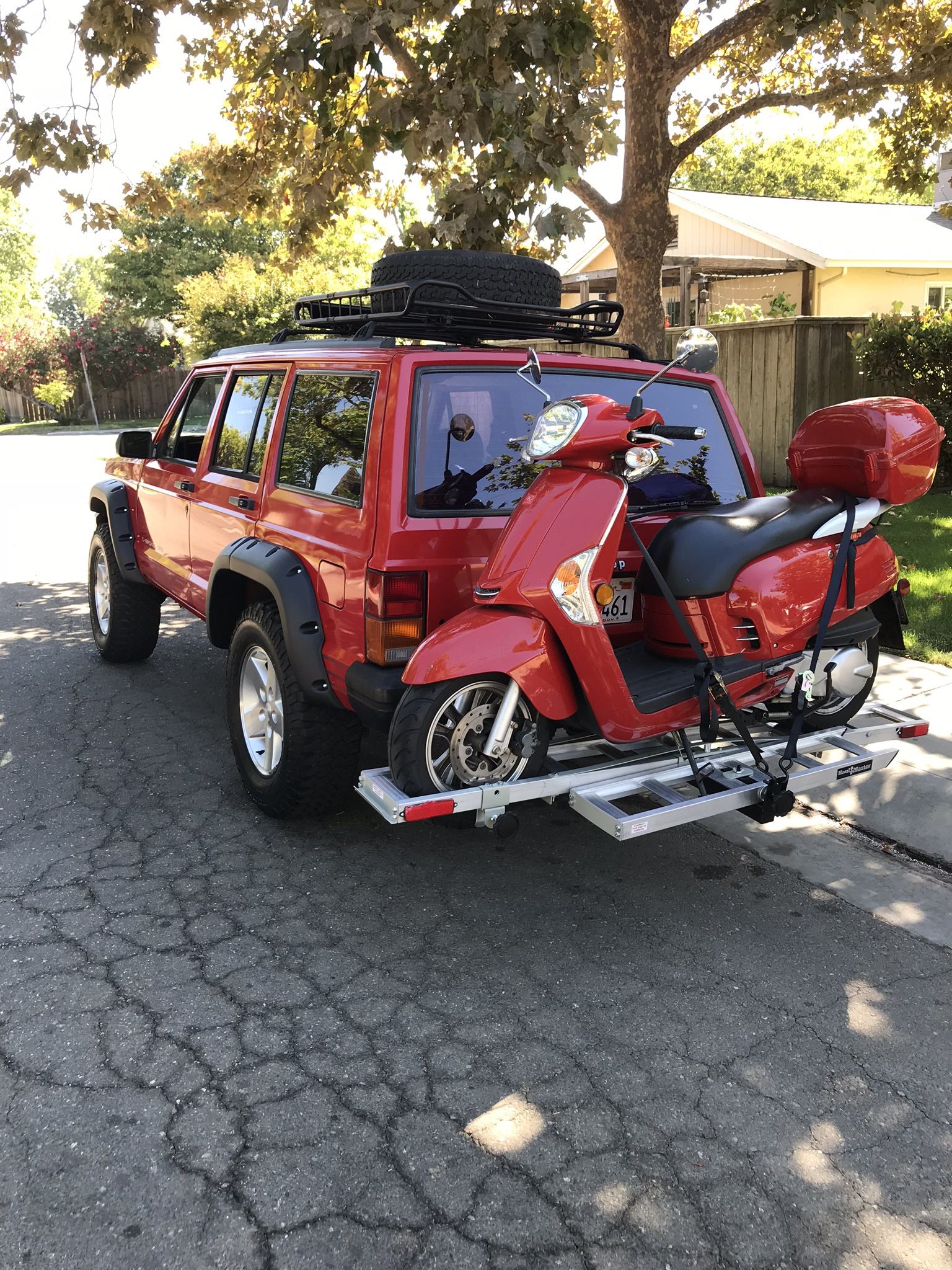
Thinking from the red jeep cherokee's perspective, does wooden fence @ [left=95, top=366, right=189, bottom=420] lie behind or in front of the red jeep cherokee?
in front

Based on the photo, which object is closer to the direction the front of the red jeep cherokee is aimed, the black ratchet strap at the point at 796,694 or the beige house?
the beige house

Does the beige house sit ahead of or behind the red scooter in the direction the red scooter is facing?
behind

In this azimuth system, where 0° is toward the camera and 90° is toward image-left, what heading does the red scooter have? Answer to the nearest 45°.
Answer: approximately 45°

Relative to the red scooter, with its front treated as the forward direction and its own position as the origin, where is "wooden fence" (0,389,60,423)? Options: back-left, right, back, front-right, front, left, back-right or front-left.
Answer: right

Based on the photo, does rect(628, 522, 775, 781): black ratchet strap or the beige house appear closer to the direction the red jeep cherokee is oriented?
the beige house

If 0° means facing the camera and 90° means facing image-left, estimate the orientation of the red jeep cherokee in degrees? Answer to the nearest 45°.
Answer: approximately 135°

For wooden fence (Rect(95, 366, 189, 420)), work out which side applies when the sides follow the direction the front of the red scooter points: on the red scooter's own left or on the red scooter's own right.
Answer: on the red scooter's own right

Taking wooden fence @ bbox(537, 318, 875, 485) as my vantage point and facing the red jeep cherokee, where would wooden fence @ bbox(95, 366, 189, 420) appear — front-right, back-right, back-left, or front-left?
back-right

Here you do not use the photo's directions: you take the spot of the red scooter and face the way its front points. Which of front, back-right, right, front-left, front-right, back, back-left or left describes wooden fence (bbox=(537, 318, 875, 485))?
back-right
